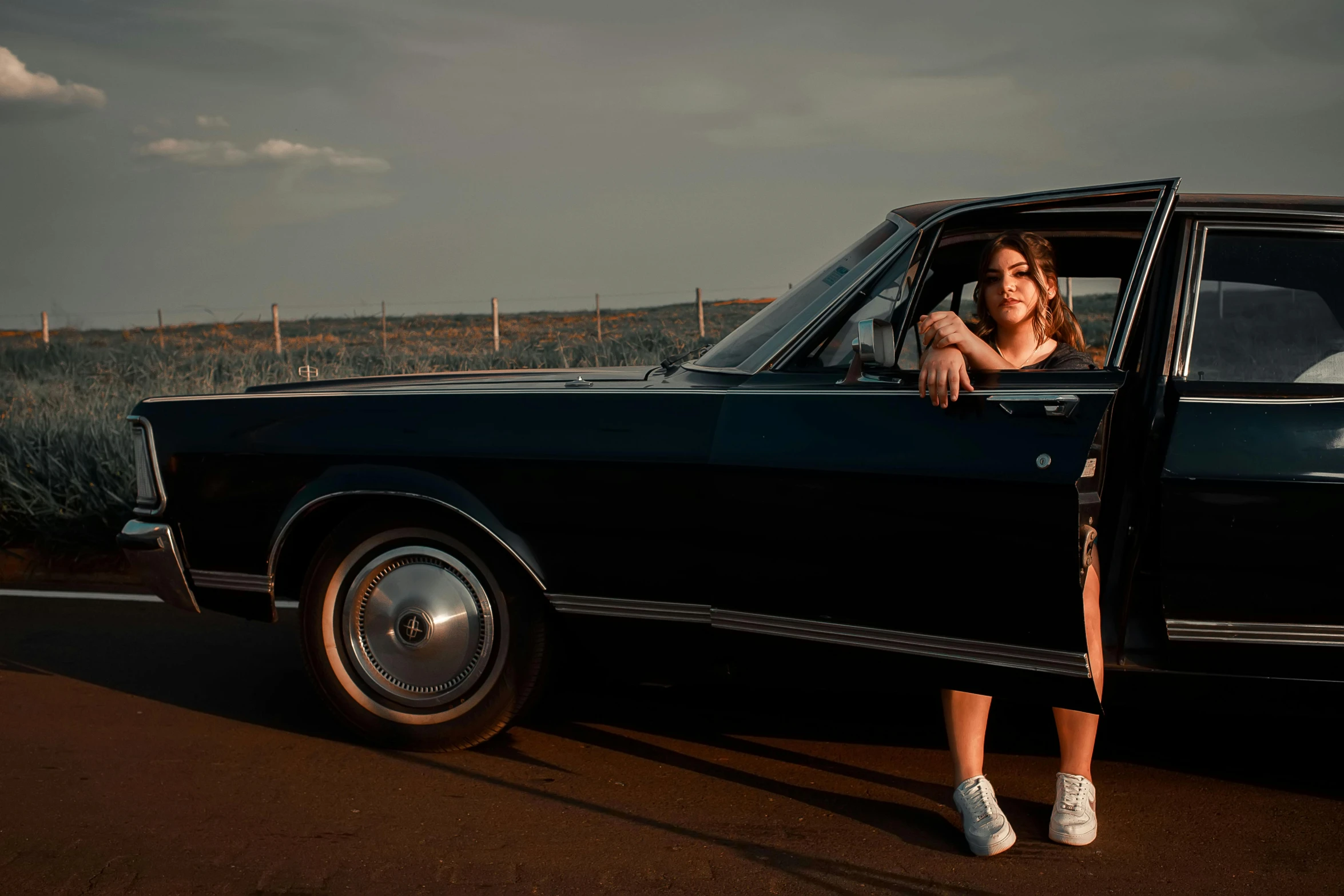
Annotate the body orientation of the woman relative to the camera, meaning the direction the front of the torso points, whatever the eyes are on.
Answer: toward the camera

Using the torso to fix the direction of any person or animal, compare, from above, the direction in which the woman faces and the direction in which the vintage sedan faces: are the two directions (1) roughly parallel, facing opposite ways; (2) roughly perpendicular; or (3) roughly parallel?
roughly perpendicular

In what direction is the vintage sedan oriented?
to the viewer's left
